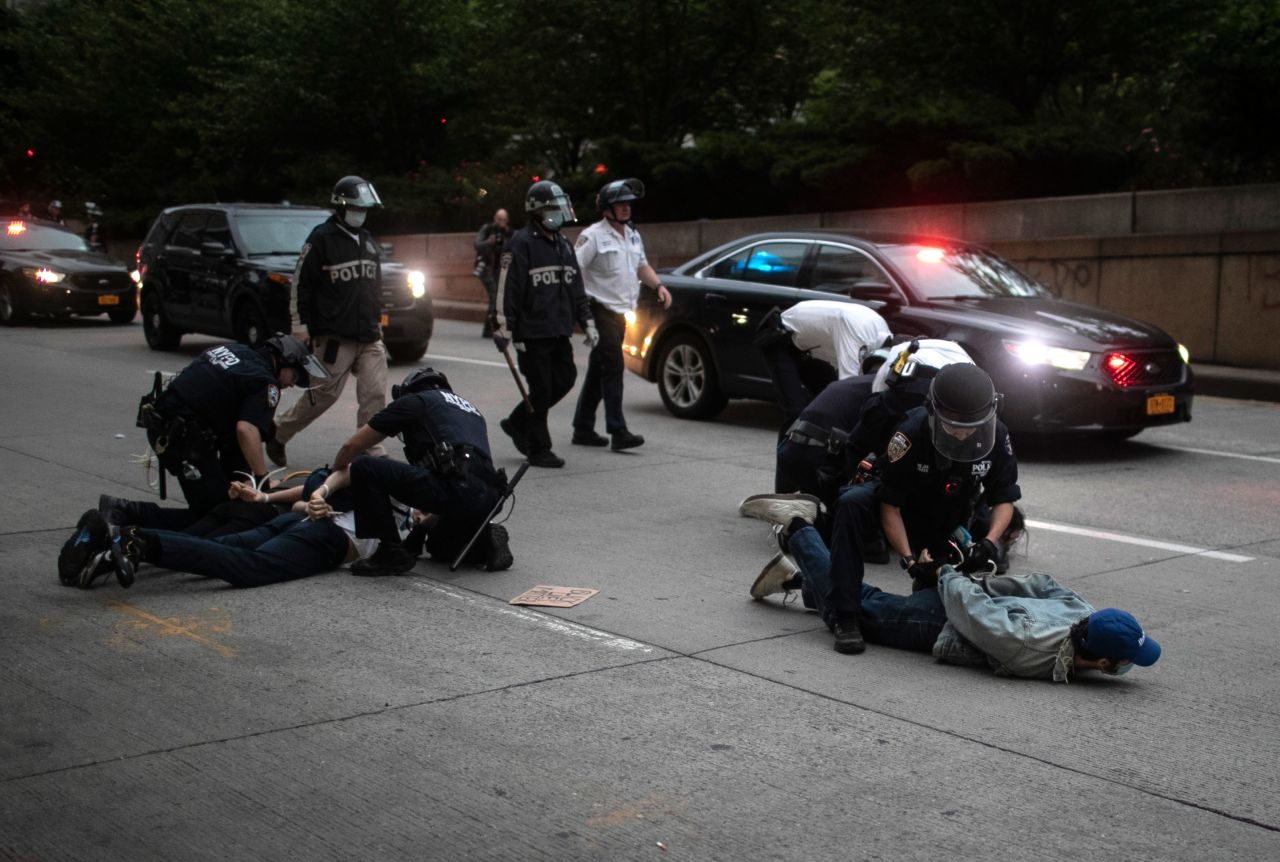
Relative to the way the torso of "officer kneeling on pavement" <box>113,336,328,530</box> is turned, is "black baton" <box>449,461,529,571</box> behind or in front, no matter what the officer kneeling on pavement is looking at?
in front

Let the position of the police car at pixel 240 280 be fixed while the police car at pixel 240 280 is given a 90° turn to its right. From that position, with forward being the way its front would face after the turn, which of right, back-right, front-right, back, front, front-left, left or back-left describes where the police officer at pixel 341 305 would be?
front-left

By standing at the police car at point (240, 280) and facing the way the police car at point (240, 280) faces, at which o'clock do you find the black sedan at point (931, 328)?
The black sedan is roughly at 12 o'clock from the police car.

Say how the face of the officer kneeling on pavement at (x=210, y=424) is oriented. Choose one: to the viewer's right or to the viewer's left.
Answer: to the viewer's right

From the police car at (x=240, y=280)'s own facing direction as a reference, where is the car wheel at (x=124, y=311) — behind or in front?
behind

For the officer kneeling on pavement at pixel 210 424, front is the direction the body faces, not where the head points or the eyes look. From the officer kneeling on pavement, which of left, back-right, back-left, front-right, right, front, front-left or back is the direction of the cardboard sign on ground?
front-right

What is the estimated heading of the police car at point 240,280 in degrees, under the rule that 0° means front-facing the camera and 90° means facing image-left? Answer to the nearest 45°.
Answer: approximately 315°

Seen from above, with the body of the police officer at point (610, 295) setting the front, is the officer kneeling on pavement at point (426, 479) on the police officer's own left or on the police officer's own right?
on the police officer's own right

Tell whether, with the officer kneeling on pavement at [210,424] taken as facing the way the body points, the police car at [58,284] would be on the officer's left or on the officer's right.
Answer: on the officer's left

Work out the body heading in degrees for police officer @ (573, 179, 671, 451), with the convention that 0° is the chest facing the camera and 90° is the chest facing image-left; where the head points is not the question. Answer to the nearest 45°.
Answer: approximately 315°

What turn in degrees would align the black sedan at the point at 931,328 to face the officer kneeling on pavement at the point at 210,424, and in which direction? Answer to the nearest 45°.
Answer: approximately 90° to its right

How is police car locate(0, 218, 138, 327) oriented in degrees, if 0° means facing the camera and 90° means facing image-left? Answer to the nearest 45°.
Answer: approximately 315°

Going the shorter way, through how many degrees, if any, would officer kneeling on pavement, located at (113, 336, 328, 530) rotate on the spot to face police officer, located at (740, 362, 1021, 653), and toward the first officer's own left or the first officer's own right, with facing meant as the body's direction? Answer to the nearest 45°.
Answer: approximately 45° to the first officer's own right
